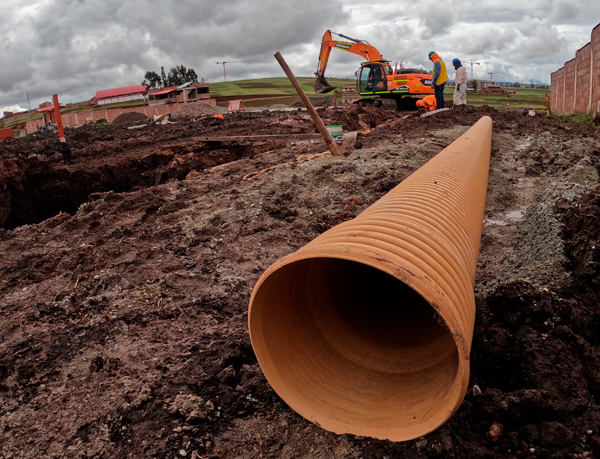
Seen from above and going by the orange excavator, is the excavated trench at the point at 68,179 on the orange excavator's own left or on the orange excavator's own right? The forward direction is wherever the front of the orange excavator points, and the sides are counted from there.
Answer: on the orange excavator's own left

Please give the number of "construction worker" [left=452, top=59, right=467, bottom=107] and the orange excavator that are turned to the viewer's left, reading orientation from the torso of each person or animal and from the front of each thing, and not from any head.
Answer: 2

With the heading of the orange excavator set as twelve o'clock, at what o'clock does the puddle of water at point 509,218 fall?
The puddle of water is roughly at 9 o'clock from the orange excavator.

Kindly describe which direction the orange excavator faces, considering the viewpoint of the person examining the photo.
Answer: facing to the left of the viewer

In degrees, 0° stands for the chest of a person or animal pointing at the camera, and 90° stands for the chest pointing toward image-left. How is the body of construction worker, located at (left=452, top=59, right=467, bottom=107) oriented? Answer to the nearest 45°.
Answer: approximately 90°

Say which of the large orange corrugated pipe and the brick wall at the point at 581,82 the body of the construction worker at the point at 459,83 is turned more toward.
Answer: the large orange corrugated pipe

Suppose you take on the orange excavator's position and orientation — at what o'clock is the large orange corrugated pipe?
The large orange corrugated pipe is roughly at 9 o'clock from the orange excavator.

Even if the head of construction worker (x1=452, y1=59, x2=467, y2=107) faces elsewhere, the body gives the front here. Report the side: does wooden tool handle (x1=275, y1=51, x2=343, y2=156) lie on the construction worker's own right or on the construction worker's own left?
on the construction worker's own left
